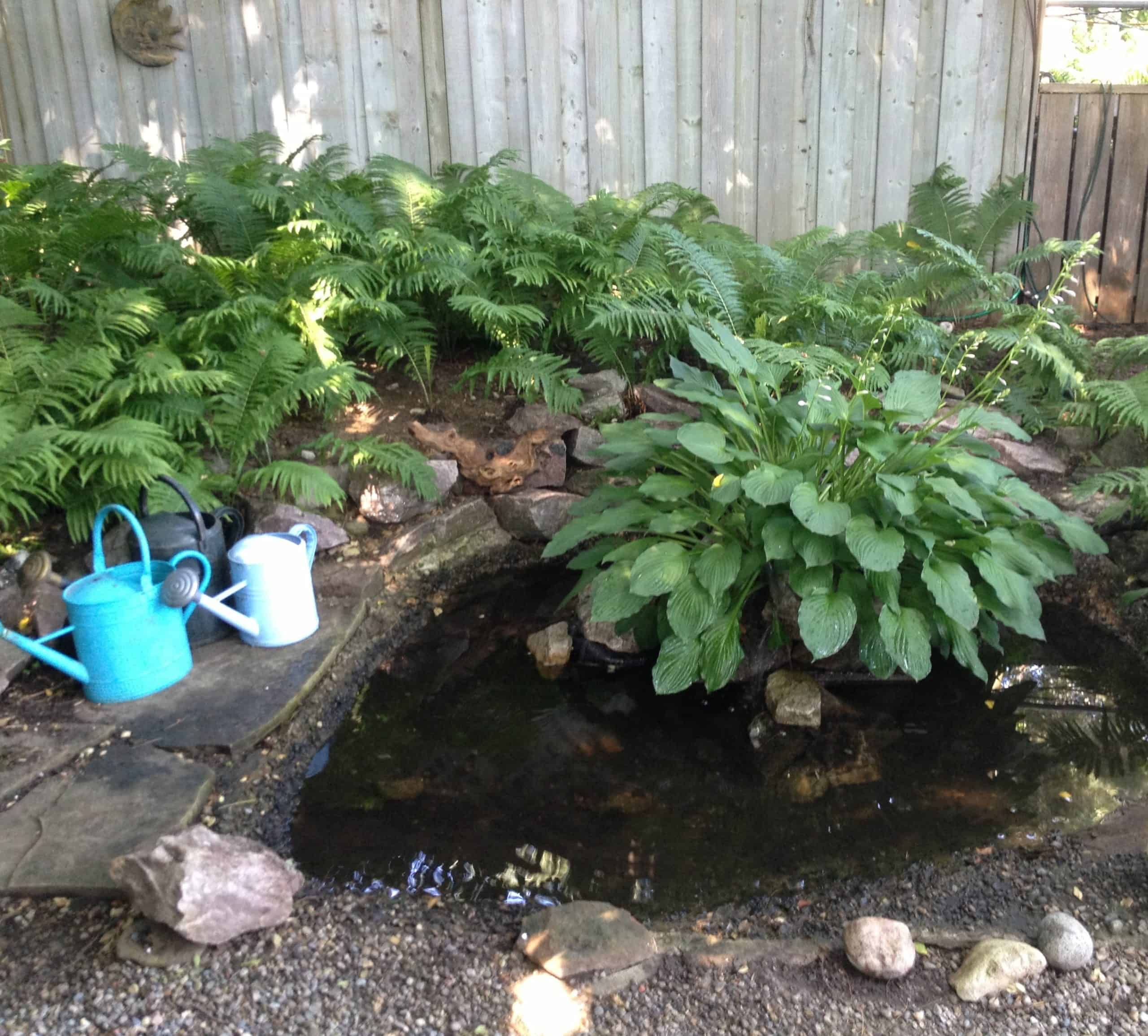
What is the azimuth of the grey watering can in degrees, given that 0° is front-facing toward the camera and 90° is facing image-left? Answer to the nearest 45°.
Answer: approximately 90°

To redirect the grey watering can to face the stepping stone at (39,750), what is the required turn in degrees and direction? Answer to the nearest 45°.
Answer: approximately 45° to its left

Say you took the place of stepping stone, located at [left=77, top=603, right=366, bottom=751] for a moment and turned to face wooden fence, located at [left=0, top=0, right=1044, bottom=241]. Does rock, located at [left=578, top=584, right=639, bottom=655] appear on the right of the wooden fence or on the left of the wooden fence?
right

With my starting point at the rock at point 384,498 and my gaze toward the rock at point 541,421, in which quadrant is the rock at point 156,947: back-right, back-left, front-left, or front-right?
back-right

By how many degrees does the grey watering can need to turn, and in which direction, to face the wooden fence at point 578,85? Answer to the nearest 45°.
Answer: approximately 135° to its right

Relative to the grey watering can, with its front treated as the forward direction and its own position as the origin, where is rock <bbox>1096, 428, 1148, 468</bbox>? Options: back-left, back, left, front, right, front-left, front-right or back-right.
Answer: back

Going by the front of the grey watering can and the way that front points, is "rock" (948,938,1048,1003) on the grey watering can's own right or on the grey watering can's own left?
on the grey watering can's own left

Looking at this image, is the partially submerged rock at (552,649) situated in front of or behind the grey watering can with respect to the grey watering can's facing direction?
behind

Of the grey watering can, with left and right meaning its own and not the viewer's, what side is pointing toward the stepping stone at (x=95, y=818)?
left

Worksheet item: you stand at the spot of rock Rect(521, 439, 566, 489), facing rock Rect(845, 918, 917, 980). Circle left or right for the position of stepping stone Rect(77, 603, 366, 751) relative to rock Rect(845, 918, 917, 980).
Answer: right

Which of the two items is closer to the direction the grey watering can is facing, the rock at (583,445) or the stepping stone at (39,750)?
the stepping stone

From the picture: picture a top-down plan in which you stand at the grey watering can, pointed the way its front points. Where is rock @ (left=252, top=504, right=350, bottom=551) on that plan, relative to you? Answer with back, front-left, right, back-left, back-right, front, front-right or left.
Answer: back-right
